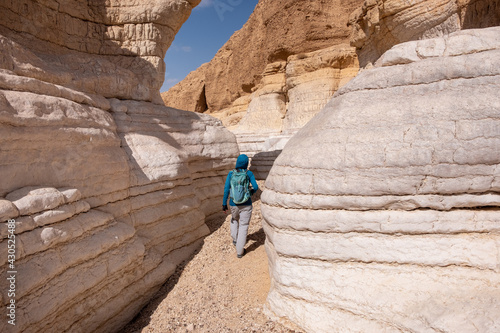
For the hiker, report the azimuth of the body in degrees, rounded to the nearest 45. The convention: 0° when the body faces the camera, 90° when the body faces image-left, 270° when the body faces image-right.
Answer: approximately 180°

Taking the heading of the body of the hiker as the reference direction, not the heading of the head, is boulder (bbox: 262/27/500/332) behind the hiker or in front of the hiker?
behind
